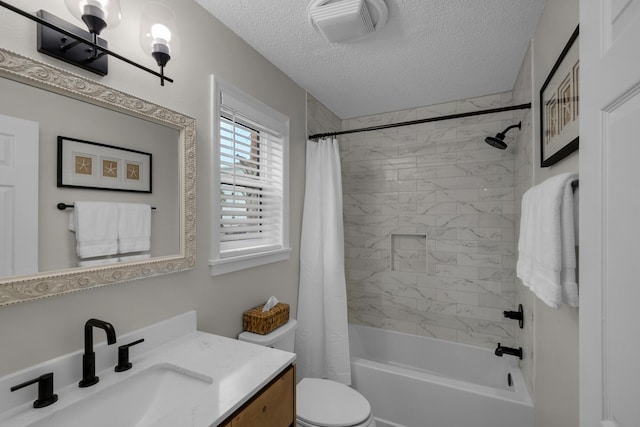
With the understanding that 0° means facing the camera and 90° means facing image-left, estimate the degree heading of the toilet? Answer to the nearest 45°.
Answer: approximately 315°

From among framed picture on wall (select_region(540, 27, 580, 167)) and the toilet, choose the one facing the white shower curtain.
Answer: the framed picture on wall

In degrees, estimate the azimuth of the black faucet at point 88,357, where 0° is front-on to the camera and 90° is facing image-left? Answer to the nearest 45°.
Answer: approximately 315°

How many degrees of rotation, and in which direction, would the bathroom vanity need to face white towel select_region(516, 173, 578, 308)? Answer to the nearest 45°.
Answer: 0° — it already faces it

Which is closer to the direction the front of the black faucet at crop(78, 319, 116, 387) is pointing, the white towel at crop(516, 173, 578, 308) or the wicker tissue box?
the white towel

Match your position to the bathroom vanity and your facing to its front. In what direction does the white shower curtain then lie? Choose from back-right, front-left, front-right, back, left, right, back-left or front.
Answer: left

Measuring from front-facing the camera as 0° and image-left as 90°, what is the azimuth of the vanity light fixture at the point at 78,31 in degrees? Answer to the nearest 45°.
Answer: approximately 315°

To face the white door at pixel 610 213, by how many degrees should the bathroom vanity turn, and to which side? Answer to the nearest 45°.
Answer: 0° — it already faces it

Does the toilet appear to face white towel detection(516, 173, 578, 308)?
yes

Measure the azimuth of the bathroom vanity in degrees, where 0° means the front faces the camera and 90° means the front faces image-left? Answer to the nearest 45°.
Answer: approximately 315°

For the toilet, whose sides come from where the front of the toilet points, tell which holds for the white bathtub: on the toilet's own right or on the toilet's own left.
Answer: on the toilet's own left

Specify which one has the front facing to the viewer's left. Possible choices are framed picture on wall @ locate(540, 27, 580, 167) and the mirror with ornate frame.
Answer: the framed picture on wall

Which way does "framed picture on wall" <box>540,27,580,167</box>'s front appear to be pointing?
to the viewer's left

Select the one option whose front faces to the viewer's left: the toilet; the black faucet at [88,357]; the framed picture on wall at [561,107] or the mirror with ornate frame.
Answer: the framed picture on wall
